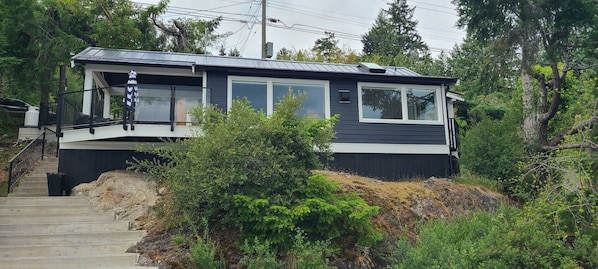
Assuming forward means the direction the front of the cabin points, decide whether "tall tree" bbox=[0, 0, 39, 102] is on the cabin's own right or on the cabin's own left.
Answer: on the cabin's own right

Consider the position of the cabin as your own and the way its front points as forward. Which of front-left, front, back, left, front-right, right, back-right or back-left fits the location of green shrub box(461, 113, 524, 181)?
left

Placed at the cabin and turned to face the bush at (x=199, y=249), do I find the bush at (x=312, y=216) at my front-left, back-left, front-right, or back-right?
front-left

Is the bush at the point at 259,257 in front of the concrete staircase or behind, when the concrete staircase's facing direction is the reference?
in front

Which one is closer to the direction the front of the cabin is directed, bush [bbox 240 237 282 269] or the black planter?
the bush

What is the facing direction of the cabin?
toward the camera

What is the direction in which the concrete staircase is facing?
toward the camera

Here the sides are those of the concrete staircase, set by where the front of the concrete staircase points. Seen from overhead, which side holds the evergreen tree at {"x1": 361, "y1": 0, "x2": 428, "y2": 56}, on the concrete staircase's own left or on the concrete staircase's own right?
on the concrete staircase's own left

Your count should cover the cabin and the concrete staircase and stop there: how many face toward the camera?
2

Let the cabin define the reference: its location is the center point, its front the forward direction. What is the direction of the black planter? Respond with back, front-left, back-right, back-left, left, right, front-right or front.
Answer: right

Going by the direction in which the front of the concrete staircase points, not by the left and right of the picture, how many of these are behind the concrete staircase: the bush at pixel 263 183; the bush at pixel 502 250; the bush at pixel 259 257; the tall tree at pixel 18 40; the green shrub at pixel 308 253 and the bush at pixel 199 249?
1

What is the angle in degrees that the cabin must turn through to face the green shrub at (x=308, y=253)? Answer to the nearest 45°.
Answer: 0° — it already faces it

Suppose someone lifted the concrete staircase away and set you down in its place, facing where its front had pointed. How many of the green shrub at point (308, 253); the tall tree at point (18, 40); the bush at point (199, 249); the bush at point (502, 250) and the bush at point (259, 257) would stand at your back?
1

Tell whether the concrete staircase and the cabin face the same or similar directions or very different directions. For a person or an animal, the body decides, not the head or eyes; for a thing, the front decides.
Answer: same or similar directions
